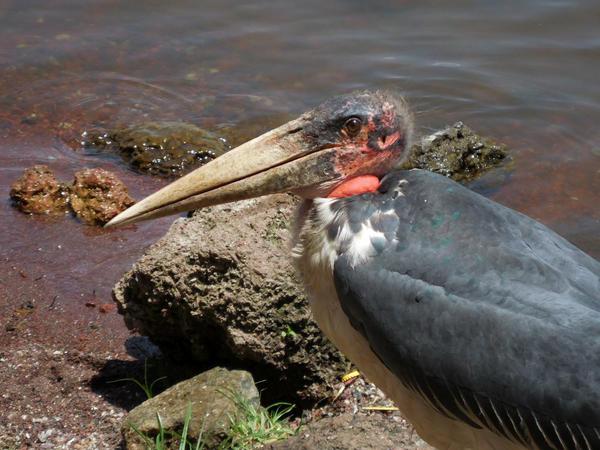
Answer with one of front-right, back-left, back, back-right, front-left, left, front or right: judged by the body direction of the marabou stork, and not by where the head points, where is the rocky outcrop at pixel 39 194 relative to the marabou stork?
front-right

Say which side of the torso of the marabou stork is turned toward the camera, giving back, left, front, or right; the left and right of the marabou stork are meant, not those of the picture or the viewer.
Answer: left

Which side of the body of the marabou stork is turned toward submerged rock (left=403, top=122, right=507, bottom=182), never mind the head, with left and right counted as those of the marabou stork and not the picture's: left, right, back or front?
right

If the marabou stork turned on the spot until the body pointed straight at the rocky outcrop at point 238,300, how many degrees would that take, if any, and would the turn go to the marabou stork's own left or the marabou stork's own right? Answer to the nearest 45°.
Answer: approximately 45° to the marabou stork's own right

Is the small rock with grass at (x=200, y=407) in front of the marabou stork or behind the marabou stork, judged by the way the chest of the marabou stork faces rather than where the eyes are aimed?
in front

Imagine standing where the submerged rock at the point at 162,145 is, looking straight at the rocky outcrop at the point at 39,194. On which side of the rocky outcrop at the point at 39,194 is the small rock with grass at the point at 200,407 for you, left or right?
left

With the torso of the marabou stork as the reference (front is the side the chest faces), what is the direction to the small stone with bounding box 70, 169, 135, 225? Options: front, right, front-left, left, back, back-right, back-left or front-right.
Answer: front-right

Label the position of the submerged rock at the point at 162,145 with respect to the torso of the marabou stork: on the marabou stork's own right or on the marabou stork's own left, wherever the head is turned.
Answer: on the marabou stork's own right
